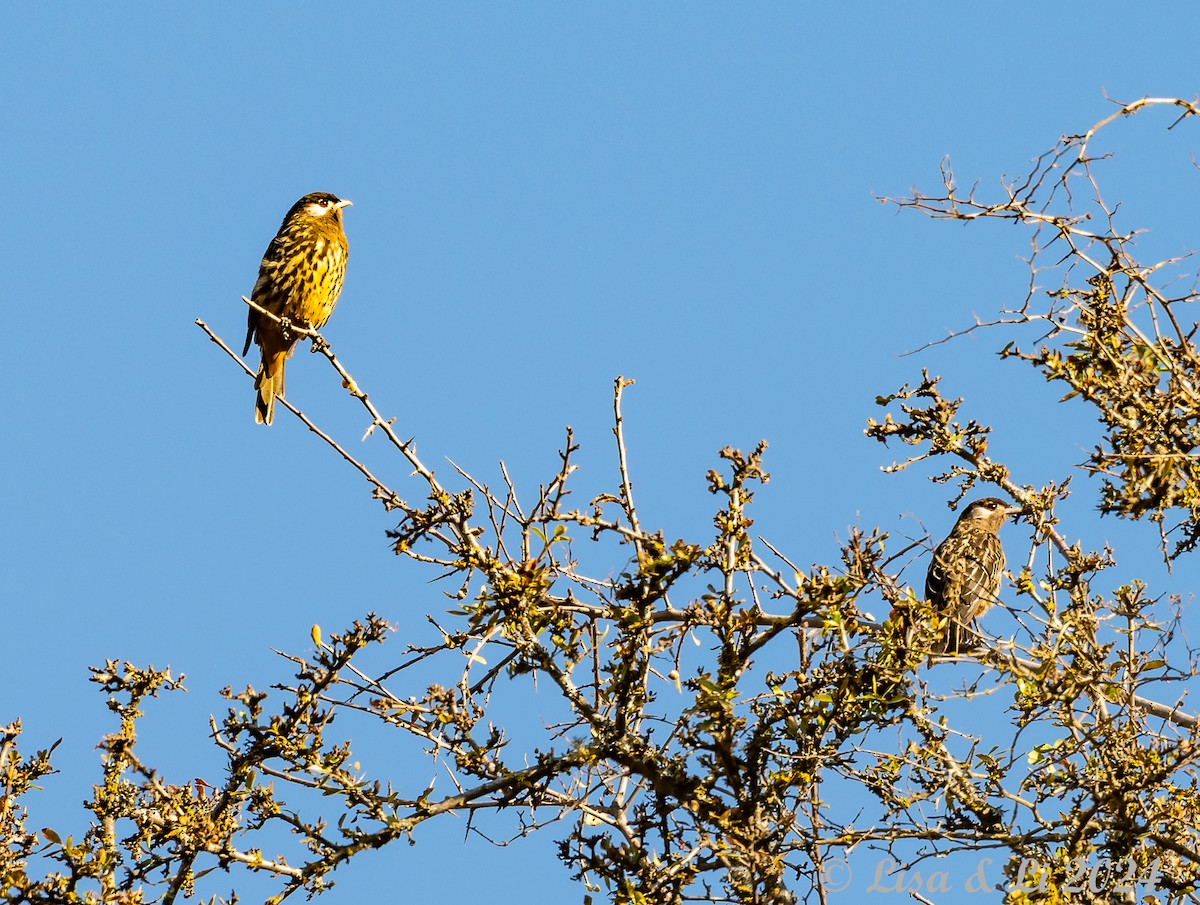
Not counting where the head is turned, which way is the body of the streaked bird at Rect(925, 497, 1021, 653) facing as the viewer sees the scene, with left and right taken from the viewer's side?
facing away from the viewer and to the right of the viewer
